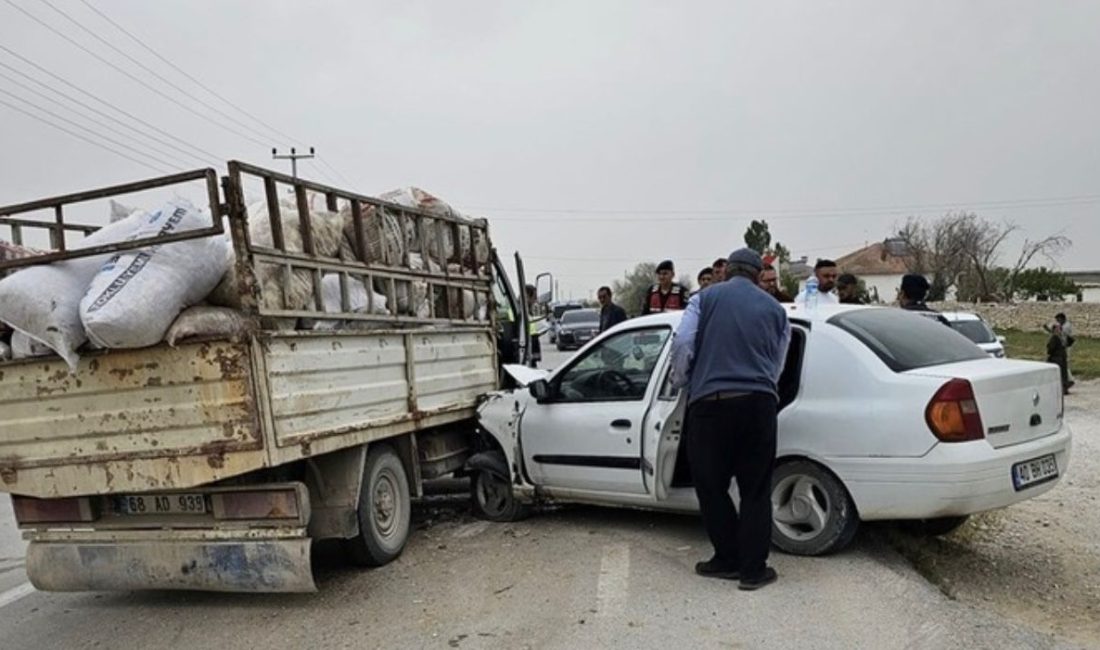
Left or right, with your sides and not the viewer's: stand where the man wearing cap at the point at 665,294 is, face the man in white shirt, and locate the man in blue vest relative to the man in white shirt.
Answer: right

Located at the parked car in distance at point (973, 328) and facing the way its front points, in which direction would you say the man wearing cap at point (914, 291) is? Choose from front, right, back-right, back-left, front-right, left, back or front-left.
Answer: front-right

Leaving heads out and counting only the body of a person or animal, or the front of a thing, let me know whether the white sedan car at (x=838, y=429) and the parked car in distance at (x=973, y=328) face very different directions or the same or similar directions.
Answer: very different directions

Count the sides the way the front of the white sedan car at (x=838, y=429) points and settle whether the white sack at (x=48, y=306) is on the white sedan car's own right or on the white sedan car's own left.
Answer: on the white sedan car's own left

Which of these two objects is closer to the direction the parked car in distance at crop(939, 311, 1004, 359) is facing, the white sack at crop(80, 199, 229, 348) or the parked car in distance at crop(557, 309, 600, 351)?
the white sack

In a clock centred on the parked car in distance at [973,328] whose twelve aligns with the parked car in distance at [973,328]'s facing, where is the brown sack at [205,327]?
The brown sack is roughly at 2 o'clock from the parked car in distance.

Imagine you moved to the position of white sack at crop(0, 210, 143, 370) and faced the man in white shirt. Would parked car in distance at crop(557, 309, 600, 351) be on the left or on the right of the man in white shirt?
left

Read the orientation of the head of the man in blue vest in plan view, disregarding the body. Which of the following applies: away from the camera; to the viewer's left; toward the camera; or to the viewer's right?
away from the camera

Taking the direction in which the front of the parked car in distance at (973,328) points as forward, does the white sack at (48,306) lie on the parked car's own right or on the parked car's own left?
on the parked car's own right

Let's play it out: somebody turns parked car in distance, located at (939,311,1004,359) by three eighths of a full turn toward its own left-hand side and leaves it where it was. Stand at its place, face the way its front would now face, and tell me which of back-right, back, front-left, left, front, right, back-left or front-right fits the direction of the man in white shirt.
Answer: back

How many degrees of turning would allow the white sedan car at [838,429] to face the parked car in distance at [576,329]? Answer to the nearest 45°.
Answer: approximately 45° to its right

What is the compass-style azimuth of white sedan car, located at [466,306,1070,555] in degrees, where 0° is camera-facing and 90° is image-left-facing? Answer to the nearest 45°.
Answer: approximately 135°
